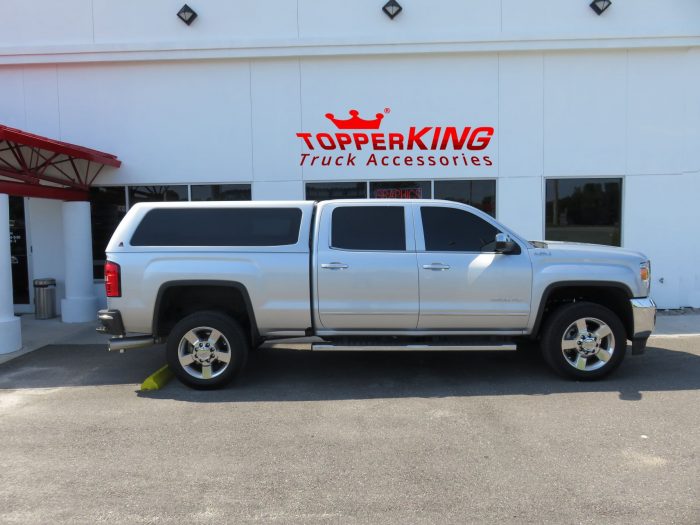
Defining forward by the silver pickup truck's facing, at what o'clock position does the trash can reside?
The trash can is roughly at 7 o'clock from the silver pickup truck.

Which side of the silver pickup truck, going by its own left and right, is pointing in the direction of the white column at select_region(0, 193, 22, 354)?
back

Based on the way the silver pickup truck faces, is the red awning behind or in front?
behind

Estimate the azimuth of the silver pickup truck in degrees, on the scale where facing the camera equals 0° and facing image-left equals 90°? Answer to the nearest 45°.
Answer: approximately 270°

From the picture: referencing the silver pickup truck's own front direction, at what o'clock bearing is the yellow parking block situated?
The yellow parking block is roughly at 6 o'clock from the silver pickup truck.
